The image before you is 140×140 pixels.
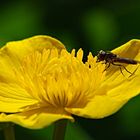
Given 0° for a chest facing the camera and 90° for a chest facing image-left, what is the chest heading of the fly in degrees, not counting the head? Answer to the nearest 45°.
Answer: approximately 90°
